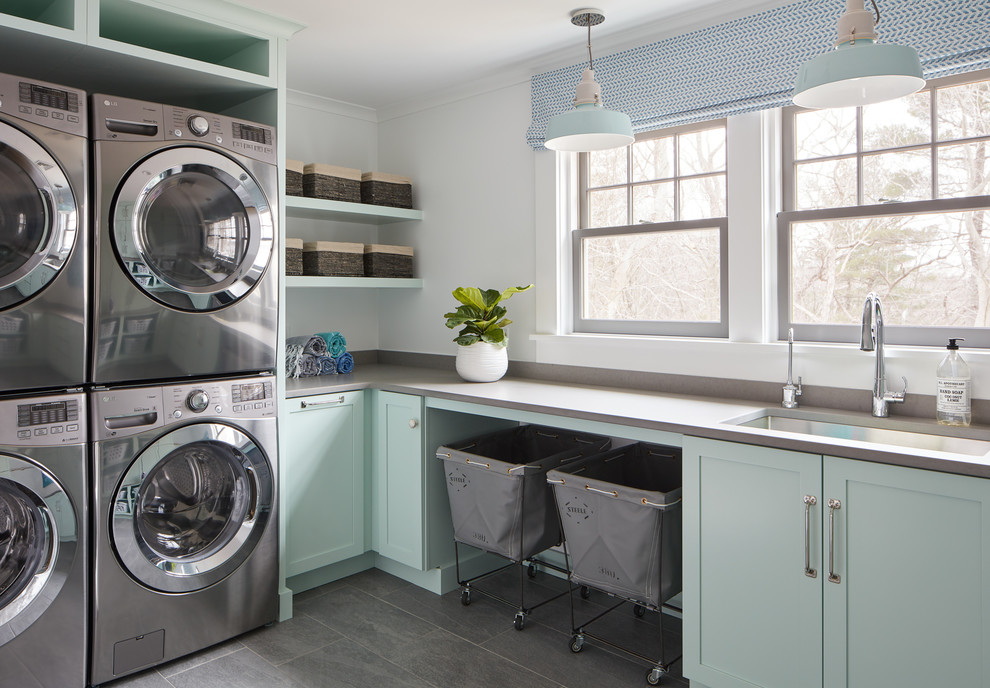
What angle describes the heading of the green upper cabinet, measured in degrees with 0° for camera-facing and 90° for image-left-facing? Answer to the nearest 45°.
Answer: approximately 315°

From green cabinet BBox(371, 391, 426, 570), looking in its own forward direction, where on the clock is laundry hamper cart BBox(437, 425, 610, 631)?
The laundry hamper cart is roughly at 9 o'clock from the green cabinet.

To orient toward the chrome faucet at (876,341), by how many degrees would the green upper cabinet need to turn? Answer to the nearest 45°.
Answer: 0° — it already faces it

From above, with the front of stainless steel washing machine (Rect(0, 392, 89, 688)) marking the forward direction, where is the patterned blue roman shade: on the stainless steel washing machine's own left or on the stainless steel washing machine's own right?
on the stainless steel washing machine's own left

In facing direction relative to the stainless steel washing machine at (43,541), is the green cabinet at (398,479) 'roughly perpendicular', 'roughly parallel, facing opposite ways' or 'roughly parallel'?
roughly perpendicular

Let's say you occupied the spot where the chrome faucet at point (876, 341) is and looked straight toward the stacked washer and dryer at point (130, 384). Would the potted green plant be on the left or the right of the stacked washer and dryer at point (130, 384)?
right

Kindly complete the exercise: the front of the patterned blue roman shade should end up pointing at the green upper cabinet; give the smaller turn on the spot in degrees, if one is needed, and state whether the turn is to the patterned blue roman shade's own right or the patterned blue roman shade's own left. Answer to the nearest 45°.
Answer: approximately 45° to the patterned blue roman shade's own right
